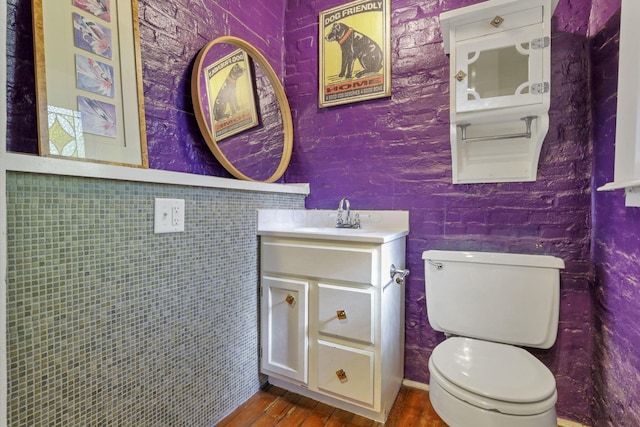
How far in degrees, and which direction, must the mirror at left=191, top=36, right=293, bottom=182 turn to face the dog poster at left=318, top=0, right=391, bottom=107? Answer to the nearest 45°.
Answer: approximately 45° to its left

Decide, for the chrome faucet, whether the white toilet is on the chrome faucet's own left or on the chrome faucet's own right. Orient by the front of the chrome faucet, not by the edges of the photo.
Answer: on the chrome faucet's own left

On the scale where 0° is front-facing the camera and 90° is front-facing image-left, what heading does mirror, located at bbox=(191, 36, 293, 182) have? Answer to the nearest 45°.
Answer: approximately 315°

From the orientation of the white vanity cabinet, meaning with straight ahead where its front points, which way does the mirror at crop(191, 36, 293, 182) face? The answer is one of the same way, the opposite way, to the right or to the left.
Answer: to the left

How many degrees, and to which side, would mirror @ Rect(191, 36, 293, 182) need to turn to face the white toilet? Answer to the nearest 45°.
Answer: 0° — it already faces it

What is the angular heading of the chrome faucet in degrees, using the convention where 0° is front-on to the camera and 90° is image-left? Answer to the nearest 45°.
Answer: approximately 45°
